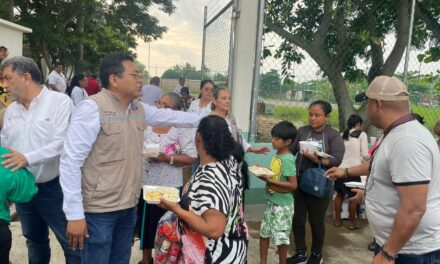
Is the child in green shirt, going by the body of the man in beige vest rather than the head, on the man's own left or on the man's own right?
on the man's own left

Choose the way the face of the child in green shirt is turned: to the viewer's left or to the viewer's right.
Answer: to the viewer's left

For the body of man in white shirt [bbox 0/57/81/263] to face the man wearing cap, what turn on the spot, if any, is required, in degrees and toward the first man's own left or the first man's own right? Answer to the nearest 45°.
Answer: approximately 90° to the first man's own left

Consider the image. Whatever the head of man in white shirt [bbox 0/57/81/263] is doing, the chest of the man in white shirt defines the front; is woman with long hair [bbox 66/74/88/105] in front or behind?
behind

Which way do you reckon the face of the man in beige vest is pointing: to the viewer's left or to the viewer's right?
to the viewer's right

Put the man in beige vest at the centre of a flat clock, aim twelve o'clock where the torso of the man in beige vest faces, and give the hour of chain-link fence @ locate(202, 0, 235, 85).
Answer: The chain-link fence is roughly at 8 o'clock from the man in beige vest.

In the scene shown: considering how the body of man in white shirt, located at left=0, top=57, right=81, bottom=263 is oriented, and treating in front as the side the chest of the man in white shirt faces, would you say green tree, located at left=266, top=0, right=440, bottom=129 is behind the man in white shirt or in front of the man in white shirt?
behind

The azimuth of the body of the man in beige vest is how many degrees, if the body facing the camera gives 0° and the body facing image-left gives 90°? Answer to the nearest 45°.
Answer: approximately 315°

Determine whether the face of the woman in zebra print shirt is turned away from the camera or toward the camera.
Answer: away from the camera
